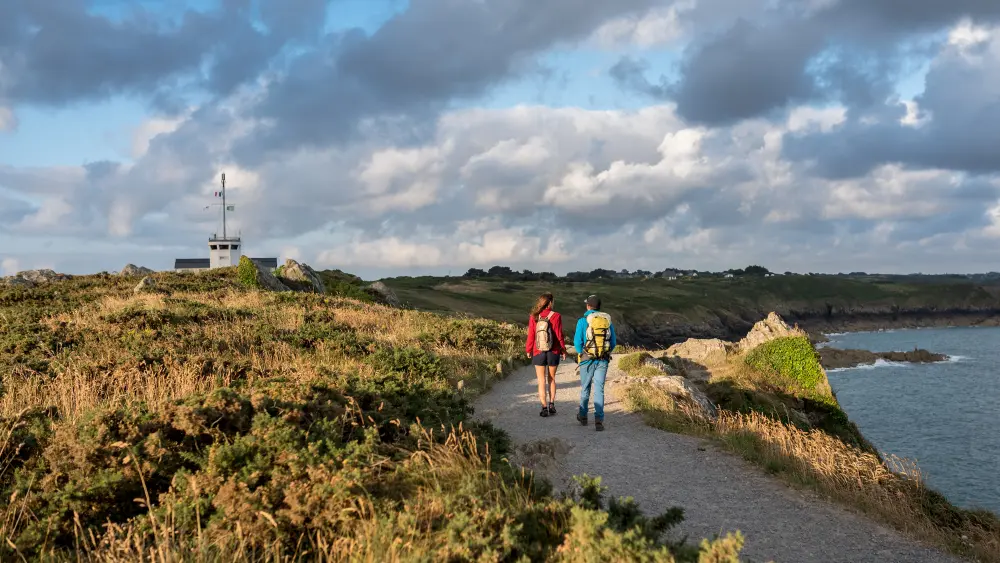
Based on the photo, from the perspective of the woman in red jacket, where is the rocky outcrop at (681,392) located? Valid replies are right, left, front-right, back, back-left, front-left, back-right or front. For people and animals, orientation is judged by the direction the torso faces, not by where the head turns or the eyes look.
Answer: front-right

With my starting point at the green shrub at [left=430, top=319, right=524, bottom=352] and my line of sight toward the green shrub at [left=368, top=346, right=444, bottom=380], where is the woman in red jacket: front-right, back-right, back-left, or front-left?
front-left

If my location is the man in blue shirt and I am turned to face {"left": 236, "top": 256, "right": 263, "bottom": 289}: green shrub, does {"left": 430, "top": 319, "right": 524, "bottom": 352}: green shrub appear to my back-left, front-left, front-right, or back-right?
front-right

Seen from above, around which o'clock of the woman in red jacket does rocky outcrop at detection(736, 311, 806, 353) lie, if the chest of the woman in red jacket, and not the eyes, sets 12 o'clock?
The rocky outcrop is roughly at 1 o'clock from the woman in red jacket.

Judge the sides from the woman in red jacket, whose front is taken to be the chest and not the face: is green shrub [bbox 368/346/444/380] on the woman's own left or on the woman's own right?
on the woman's own left

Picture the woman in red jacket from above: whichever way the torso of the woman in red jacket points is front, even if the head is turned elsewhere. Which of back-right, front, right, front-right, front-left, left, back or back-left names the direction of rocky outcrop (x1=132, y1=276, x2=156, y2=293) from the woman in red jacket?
front-left

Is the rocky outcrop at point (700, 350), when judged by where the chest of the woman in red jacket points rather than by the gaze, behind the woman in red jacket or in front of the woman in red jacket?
in front

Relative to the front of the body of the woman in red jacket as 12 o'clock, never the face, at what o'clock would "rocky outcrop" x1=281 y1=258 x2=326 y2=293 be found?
The rocky outcrop is roughly at 11 o'clock from the woman in red jacket.

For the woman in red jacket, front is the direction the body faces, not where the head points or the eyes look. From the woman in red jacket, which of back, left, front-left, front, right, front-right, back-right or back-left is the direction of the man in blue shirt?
back-right

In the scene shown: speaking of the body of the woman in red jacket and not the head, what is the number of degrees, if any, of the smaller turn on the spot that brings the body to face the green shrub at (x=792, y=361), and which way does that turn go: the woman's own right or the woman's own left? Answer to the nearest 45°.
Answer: approximately 45° to the woman's own right

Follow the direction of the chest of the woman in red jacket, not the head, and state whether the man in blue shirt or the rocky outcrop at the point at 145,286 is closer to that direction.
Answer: the rocky outcrop

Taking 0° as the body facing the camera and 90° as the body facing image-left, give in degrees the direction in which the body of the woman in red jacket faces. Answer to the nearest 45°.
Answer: approximately 180°

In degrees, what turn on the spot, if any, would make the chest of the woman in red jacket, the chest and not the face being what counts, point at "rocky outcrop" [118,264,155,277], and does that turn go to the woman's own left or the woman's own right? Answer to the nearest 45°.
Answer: approximately 45° to the woman's own left
